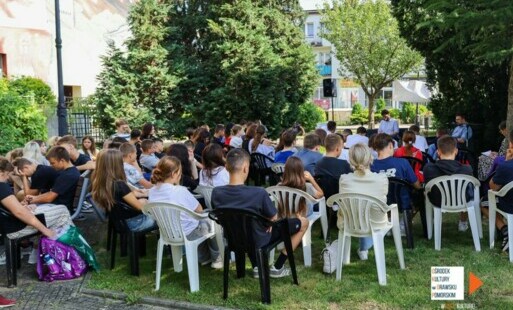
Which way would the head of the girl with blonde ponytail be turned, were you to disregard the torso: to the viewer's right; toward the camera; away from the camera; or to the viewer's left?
away from the camera

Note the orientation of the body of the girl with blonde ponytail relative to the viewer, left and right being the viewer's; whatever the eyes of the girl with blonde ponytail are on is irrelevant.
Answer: facing away from the viewer

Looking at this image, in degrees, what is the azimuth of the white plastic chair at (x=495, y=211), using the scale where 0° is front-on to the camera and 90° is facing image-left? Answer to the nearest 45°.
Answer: approximately 135°

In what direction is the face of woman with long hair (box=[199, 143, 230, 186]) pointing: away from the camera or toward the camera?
away from the camera

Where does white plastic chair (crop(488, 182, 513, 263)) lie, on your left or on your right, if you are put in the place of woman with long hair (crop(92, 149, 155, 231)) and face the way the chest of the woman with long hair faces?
on your right

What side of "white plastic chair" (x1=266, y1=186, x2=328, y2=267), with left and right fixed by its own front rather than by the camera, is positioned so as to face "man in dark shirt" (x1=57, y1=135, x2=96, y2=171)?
left

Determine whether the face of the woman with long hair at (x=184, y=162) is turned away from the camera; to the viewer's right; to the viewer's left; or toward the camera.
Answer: away from the camera

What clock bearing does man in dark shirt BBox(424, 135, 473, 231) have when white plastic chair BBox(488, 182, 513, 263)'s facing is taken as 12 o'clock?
The man in dark shirt is roughly at 11 o'clock from the white plastic chair.

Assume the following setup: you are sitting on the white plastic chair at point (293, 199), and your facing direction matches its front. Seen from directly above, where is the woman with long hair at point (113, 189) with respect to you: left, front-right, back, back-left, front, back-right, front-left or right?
back-left

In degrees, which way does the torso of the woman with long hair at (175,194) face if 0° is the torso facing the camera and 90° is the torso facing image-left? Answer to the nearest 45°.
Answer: approximately 225°

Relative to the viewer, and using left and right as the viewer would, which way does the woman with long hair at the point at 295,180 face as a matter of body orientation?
facing away from the viewer and to the right of the viewer

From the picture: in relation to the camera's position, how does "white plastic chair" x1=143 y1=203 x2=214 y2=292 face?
facing away from the viewer and to the right of the viewer

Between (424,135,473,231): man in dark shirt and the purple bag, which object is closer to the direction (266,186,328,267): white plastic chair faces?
the man in dark shirt
